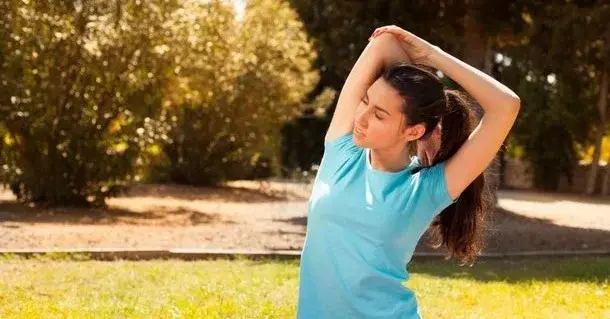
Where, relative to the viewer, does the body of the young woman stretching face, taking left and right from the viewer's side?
facing the viewer and to the left of the viewer

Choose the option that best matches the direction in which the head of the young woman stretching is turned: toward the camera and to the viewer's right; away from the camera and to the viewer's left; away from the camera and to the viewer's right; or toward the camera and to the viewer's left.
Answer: toward the camera and to the viewer's left

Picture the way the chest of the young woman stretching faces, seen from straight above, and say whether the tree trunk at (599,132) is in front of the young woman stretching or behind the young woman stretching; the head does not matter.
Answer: behind
